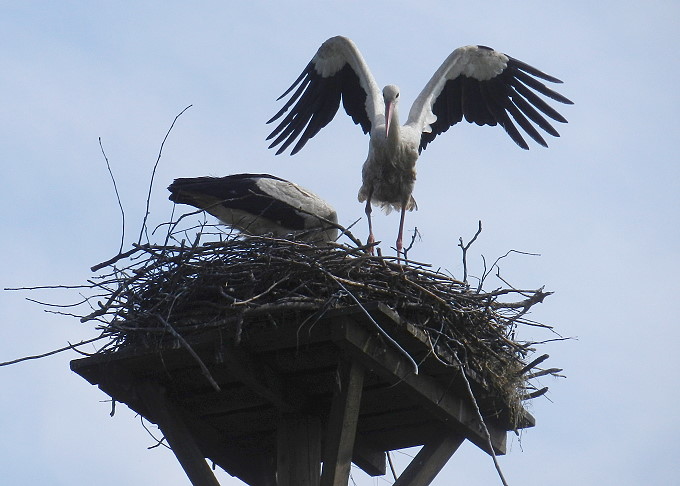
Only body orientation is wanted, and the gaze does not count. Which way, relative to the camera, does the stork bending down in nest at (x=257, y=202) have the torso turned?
to the viewer's right

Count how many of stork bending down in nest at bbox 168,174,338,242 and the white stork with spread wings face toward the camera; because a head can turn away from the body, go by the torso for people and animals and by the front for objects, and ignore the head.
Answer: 1

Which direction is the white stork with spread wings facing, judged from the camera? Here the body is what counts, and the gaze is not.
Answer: toward the camera

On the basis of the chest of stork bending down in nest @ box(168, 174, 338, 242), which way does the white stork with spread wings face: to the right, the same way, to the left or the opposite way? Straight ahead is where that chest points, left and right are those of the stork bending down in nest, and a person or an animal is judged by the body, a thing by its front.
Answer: to the right
